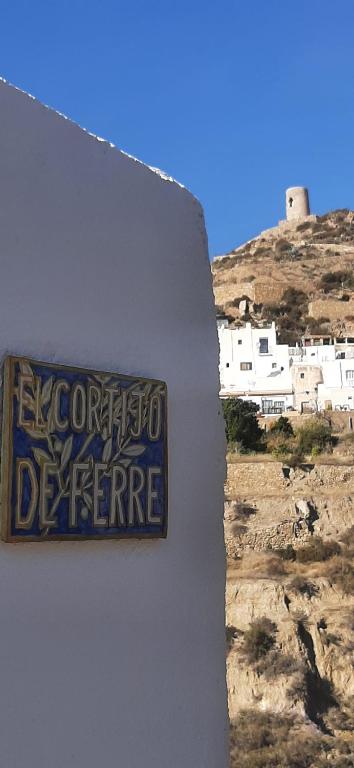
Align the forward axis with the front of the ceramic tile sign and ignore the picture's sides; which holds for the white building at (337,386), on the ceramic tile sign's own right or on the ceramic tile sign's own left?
on the ceramic tile sign's own left

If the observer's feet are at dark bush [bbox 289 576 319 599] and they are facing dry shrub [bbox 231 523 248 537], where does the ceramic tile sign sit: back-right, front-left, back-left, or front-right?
back-left

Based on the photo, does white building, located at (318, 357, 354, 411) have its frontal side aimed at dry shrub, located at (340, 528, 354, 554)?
yes

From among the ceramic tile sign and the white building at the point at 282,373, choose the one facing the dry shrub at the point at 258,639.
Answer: the white building

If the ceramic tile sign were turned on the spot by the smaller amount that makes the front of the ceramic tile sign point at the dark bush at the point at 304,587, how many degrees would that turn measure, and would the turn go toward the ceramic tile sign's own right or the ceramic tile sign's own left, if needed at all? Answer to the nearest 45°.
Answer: approximately 135° to the ceramic tile sign's own left

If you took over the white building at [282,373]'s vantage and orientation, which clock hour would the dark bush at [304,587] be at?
The dark bush is roughly at 12 o'clock from the white building.

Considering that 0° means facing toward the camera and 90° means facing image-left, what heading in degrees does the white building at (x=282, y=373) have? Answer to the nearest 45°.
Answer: approximately 0°

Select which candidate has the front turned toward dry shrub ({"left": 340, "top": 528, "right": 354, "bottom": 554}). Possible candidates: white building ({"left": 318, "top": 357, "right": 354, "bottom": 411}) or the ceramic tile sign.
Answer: the white building

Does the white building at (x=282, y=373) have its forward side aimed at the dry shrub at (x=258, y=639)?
yes

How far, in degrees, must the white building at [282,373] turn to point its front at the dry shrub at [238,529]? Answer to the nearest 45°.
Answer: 0° — it already faces it
